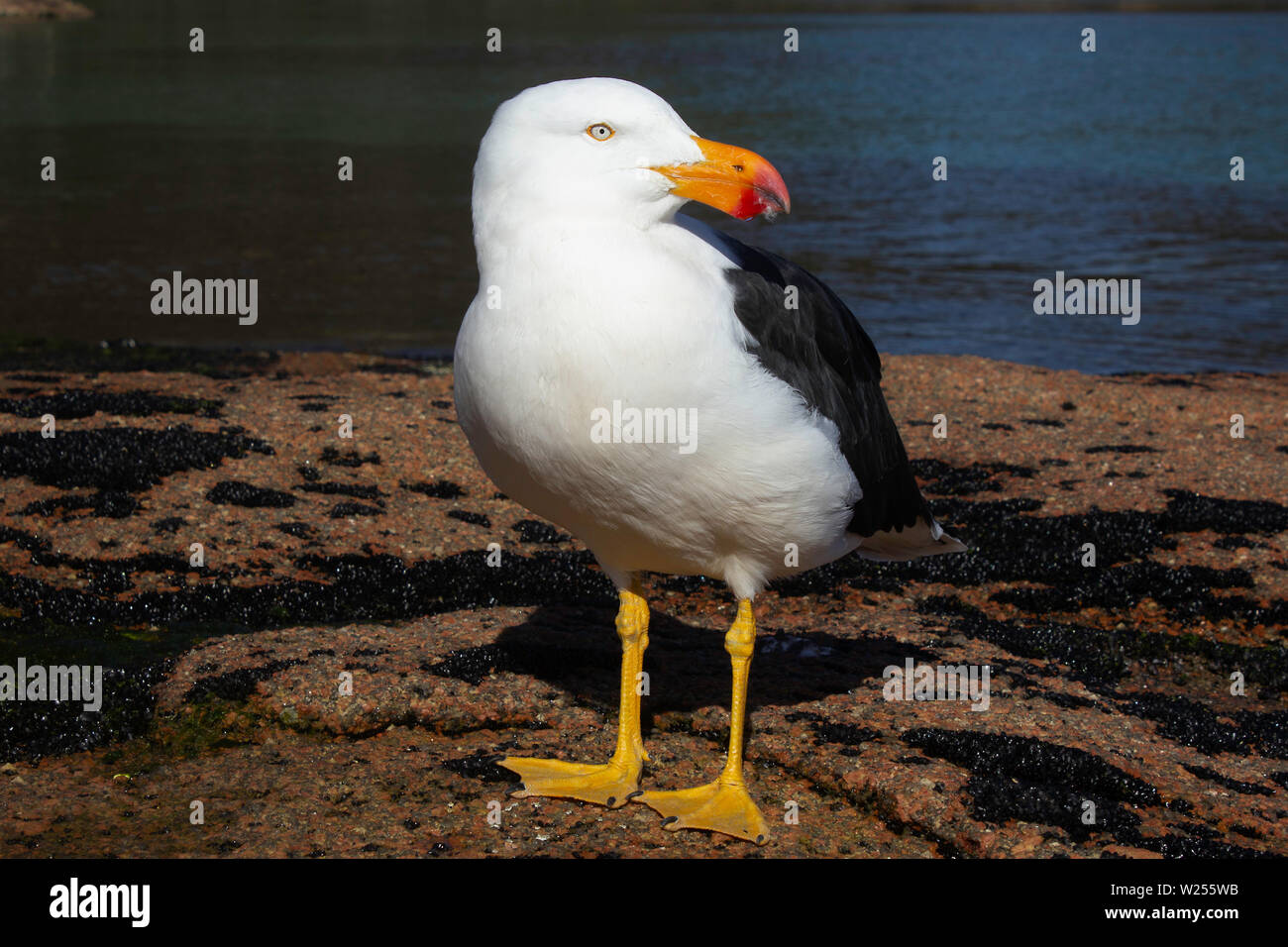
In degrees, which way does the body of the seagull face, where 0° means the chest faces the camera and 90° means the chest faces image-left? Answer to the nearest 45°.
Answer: approximately 45°
